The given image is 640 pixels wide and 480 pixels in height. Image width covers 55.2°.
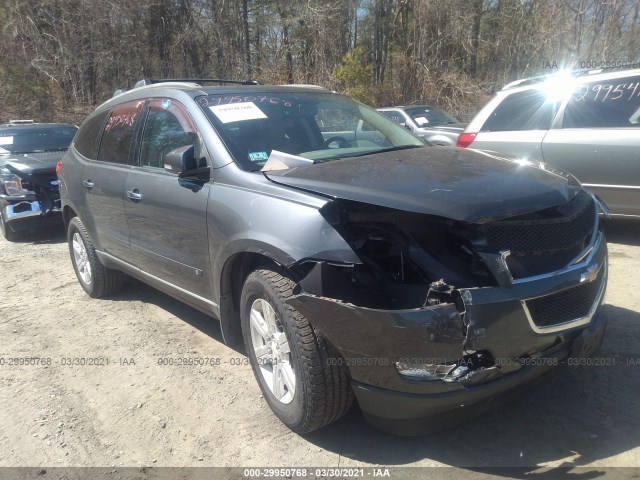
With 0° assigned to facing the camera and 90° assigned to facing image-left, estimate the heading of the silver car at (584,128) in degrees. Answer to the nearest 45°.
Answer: approximately 270°

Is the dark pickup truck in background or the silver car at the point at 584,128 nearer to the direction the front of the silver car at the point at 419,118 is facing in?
the silver car

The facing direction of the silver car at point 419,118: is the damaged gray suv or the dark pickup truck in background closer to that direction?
the damaged gray suv

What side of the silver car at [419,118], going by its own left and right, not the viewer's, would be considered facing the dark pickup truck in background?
right

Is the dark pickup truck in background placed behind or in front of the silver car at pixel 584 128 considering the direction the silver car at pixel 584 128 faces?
behind

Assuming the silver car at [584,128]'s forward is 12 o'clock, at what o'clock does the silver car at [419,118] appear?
the silver car at [419,118] is roughly at 8 o'clock from the silver car at [584,128].

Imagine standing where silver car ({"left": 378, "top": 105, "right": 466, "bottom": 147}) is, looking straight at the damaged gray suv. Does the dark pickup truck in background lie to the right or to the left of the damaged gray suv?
right

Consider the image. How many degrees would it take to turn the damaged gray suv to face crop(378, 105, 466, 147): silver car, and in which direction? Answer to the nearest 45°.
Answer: approximately 135° to its left

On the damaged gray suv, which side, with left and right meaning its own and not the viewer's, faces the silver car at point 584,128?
left
